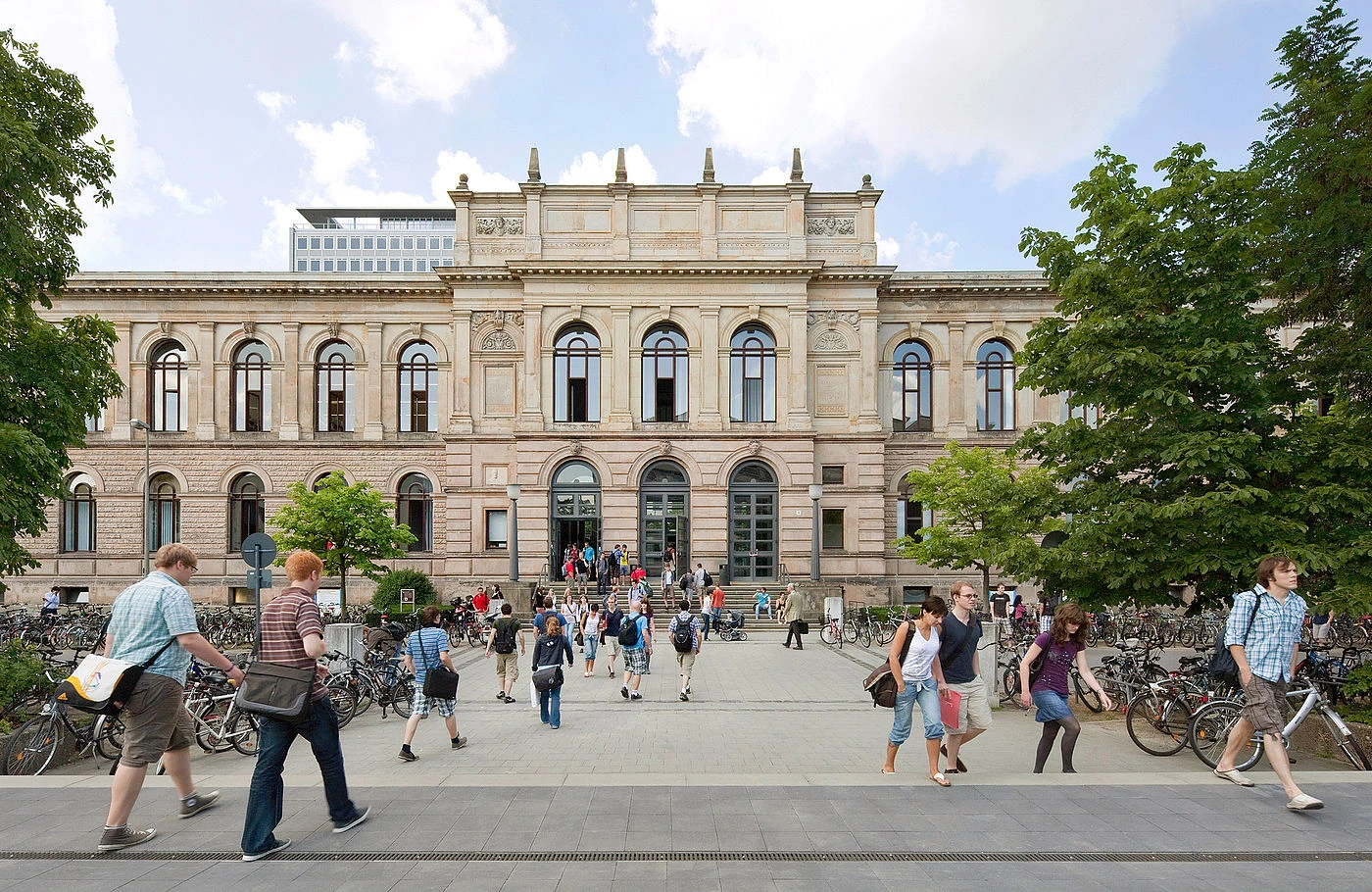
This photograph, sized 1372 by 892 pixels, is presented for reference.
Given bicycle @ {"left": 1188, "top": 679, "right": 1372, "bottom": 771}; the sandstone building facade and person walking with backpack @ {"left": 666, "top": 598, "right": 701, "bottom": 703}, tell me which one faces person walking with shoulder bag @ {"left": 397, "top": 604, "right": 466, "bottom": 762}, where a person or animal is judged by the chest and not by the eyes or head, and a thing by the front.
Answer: the sandstone building facade

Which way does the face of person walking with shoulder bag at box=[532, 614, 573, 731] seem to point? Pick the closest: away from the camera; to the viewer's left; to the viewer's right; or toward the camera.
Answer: away from the camera

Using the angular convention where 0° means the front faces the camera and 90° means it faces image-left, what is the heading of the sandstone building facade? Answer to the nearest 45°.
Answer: approximately 0°

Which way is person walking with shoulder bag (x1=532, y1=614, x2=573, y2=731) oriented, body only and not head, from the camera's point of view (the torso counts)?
away from the camera

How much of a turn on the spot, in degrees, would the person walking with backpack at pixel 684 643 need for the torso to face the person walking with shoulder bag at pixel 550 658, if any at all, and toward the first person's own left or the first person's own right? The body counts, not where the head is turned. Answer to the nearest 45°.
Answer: approximately 135° to the first person's own left

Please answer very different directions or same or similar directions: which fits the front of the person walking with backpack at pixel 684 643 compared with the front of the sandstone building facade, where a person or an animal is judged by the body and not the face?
very different directions

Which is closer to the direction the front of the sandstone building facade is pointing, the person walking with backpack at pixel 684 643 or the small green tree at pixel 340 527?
the person walking with backpack

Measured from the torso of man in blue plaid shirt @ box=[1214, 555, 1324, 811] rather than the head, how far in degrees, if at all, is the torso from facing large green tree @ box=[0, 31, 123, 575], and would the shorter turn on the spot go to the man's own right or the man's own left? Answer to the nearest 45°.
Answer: approximately 135° to the man's own right

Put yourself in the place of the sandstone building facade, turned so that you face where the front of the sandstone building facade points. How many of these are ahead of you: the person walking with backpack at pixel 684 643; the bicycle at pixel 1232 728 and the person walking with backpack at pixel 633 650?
3

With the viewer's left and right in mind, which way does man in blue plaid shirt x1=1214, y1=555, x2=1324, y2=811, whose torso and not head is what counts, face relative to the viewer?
facing the viewer and to the right of the viewer

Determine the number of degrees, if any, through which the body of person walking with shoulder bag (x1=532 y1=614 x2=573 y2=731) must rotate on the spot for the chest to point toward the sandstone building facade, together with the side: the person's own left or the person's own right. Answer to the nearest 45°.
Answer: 0° — they already face it

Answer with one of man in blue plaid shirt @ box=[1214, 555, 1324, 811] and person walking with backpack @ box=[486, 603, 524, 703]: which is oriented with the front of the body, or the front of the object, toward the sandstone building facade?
the person walking with backpack

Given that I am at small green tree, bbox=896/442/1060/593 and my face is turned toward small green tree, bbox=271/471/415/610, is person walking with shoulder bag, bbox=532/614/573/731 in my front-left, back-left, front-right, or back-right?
front-left

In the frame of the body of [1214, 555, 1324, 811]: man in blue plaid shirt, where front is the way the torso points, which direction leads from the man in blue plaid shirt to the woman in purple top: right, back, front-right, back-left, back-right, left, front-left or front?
back-right

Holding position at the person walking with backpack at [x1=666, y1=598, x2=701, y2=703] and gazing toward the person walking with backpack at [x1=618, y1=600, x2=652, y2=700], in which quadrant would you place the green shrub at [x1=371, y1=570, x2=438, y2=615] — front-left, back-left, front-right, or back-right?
front-right
